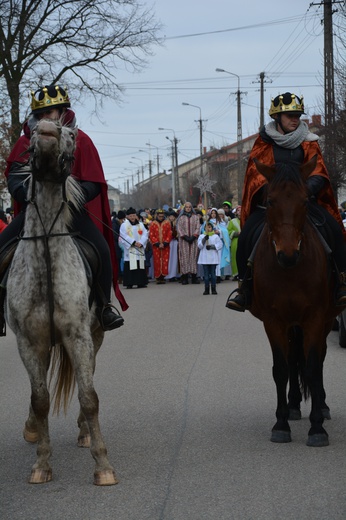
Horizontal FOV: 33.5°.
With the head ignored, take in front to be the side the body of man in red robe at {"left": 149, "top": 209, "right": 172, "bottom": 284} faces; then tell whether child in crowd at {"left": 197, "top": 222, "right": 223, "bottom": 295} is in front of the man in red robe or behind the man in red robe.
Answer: in front

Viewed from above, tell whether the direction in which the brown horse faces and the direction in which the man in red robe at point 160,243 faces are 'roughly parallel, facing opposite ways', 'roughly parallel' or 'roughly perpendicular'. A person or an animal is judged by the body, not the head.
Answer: roughly parallel

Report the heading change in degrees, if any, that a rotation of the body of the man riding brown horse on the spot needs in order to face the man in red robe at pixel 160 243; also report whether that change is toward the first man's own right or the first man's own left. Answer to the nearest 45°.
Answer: approximately 180°

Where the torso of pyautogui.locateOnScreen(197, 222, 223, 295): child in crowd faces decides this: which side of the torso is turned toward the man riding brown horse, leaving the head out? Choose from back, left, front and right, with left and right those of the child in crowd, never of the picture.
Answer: front

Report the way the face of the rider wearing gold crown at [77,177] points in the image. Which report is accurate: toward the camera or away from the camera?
toward the camera

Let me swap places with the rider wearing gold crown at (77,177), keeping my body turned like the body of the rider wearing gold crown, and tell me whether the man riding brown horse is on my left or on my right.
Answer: on my left

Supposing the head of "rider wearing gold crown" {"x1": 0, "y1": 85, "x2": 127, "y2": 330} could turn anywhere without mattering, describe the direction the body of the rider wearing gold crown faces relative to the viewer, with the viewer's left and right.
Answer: facing the viewer

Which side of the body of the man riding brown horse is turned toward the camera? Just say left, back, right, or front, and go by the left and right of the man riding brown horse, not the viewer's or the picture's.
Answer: front

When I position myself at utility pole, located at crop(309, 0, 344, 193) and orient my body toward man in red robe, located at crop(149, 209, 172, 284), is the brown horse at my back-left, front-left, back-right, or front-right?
front-left

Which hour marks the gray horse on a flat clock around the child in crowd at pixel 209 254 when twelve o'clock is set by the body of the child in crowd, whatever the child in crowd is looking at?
The gray horse is roughly at 12 o'clock from the child in crowd.

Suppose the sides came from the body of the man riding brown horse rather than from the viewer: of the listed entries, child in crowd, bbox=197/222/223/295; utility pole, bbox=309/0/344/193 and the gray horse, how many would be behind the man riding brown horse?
2
